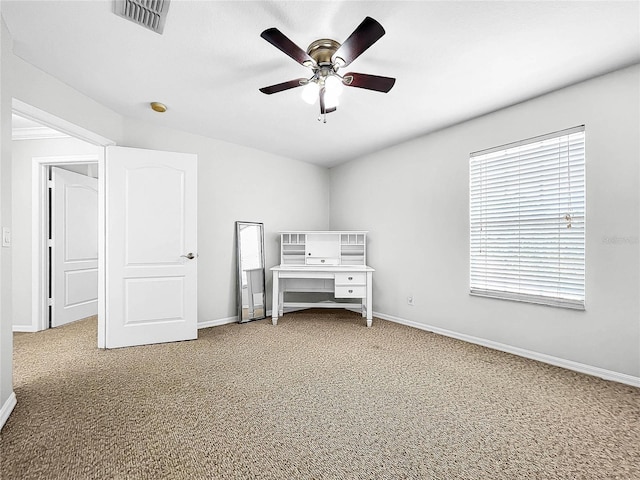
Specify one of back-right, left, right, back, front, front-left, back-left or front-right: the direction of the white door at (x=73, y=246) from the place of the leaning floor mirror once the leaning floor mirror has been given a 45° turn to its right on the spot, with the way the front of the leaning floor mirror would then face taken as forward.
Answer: right

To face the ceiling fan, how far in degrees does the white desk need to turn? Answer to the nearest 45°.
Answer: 0° — it already faces it

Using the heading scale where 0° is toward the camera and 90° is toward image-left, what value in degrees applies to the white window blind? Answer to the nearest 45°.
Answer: approximately 45°

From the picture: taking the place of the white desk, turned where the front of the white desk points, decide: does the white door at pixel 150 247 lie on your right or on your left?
on your right

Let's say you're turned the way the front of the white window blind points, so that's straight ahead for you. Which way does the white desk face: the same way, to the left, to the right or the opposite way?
to the left

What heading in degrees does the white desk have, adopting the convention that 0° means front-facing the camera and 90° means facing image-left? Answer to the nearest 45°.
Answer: approximately 0°

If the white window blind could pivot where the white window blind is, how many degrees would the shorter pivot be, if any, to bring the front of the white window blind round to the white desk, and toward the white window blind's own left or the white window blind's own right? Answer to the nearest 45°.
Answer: approximately 45° to the white window blind's own right

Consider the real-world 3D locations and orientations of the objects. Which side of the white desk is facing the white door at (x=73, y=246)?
right

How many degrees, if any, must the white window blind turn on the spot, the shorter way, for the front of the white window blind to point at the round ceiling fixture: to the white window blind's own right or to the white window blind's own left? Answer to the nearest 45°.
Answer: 0° — it already faces it
